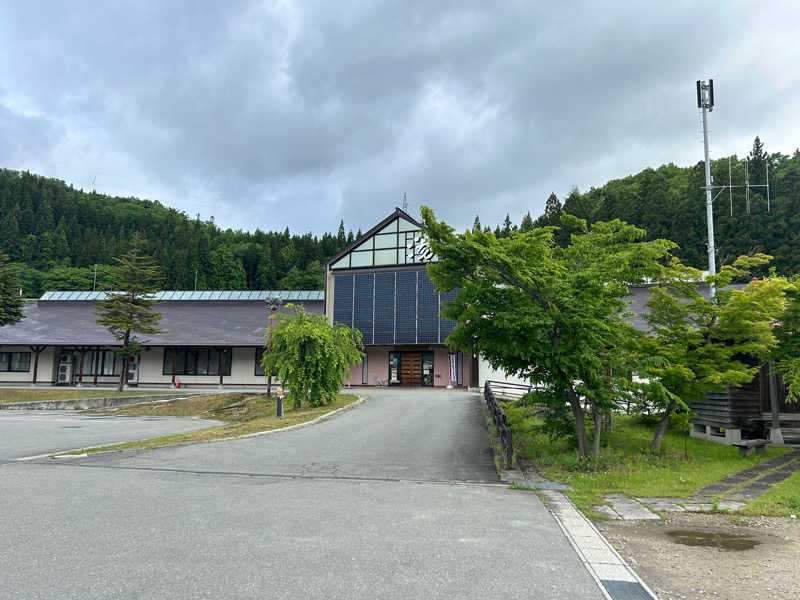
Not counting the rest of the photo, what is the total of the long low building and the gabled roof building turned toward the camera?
2

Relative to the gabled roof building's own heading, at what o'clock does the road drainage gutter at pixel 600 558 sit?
The road drainage gutter is roughly at 12 o'clock from the gabled roof building.

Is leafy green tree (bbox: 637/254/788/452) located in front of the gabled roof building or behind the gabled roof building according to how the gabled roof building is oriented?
in front

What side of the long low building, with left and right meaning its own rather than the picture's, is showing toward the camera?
front

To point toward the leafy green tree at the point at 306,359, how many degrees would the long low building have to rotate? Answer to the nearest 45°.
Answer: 0° — it already faces it

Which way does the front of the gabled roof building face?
toward the camera

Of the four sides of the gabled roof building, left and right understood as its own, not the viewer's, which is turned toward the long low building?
right

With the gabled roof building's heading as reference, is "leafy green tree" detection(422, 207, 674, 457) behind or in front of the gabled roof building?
in front
